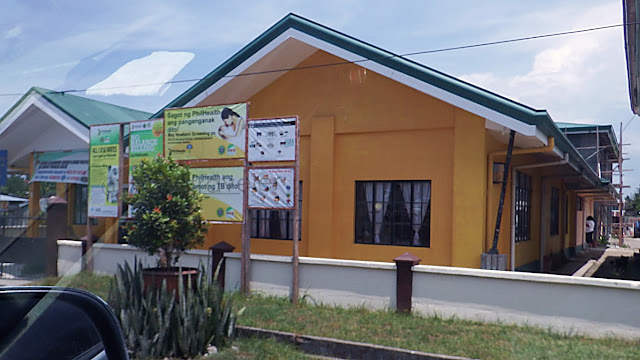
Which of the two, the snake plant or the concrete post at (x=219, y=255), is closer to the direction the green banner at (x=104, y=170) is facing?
the snake plant

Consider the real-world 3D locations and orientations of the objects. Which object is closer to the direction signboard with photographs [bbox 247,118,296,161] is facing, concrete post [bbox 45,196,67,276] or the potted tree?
the potted tree

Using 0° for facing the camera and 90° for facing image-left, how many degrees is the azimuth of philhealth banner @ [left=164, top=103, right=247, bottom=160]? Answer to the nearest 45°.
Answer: approximately 0°

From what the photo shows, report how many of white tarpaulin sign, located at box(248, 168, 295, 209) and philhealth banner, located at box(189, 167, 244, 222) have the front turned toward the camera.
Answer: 2
